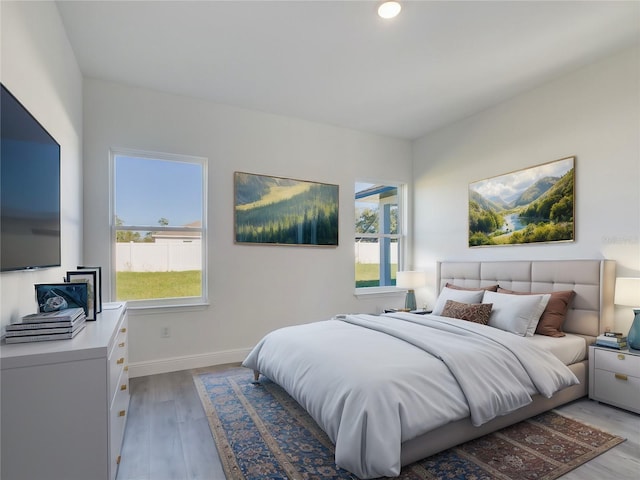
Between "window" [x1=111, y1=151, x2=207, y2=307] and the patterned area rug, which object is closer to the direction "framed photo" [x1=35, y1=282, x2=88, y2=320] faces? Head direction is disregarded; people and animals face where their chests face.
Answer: the patterned area rug

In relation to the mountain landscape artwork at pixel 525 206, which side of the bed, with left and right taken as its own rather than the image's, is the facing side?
back

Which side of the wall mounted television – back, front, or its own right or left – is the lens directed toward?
right

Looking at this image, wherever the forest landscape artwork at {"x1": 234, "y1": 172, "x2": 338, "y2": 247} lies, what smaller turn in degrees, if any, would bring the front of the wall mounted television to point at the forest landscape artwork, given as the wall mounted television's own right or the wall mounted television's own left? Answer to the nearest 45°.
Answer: approximately 45° to the wall mounted television's own left

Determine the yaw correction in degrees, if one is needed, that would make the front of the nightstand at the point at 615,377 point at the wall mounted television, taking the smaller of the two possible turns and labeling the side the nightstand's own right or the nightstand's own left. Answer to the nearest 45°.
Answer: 0° — it already faces it

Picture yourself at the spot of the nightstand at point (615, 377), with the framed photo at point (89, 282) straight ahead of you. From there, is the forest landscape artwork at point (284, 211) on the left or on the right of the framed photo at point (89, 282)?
right

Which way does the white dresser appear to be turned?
to the viewer's right

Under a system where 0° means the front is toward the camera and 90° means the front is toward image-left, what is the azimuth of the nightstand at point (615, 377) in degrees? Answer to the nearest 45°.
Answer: approximately 45°

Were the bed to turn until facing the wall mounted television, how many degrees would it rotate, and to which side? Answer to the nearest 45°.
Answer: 0° — it already faces it

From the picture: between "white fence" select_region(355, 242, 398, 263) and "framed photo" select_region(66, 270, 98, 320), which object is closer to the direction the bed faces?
the framed photo
